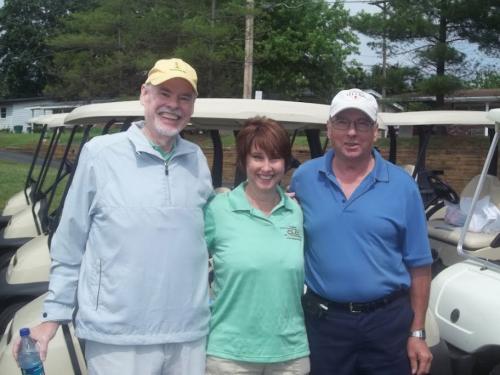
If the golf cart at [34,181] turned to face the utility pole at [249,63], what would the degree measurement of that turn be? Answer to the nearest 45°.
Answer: approximately 180°

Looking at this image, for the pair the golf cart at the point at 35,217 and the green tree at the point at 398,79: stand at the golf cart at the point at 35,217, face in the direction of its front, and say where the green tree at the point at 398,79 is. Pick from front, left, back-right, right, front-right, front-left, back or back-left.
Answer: back

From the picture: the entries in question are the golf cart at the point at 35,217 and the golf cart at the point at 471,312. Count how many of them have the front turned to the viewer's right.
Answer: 0

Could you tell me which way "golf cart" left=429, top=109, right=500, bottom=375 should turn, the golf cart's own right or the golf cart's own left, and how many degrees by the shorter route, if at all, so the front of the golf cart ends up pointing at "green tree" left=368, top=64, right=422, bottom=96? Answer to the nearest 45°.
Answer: approximately 135° to the golf cart's own right

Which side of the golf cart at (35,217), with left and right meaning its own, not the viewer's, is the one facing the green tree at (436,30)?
back

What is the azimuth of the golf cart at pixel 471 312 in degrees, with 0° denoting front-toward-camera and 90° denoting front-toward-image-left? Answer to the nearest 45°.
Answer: approximately 45°

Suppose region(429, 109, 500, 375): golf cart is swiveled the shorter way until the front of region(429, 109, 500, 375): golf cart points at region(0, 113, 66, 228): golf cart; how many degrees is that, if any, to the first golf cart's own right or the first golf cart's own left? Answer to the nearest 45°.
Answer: approximately 90° to the first golf cart's own right

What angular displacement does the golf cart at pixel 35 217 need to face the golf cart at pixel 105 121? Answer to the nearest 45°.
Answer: approximately 45° to its left

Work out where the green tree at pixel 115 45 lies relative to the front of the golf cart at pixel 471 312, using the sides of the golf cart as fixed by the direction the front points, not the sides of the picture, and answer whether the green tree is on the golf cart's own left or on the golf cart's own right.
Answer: on the golf cart's own right

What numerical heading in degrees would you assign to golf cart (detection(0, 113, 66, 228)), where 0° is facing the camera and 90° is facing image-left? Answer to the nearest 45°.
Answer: approximately 45°

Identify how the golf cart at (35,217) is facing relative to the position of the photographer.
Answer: facing the viewer and to the left of the viewer
